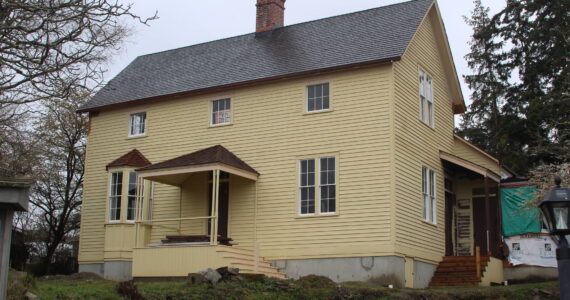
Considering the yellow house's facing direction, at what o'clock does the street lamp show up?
The street lamp is roughly at 10 o'clock from the yellow house.

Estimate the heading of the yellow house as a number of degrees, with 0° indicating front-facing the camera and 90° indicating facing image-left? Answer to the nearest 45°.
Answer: approximately 45°

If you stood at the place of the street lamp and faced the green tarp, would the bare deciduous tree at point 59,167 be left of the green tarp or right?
left

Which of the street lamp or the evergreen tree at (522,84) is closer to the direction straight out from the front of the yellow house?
the street lamp

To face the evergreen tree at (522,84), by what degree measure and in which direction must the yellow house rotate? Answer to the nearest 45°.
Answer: approximately 180°

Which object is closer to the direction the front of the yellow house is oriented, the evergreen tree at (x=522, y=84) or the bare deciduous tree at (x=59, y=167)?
the bare deciduous tree

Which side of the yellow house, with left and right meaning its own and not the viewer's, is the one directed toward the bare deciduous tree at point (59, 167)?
right
